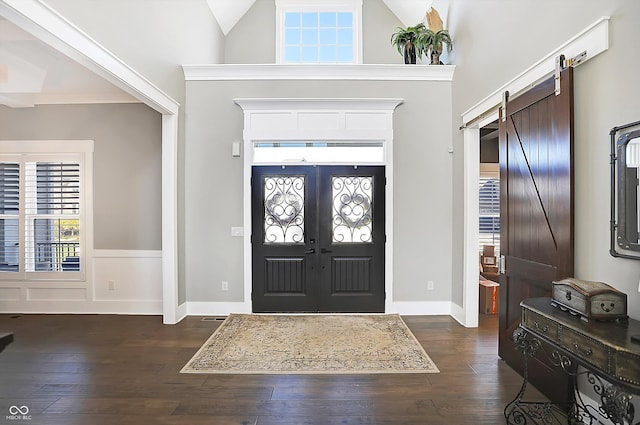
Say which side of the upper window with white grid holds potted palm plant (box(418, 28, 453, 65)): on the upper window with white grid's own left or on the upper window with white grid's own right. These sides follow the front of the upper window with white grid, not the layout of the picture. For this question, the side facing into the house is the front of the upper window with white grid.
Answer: on the upper window with white grid's own left

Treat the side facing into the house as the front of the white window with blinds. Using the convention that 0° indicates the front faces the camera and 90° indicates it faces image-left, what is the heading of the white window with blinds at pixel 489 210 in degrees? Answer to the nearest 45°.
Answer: approximately 0°

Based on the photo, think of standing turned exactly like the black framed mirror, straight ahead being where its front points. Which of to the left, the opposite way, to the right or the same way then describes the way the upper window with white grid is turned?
to the left

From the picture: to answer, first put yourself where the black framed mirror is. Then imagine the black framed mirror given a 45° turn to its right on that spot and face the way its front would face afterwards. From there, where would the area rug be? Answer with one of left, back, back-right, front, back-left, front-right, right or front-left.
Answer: front
